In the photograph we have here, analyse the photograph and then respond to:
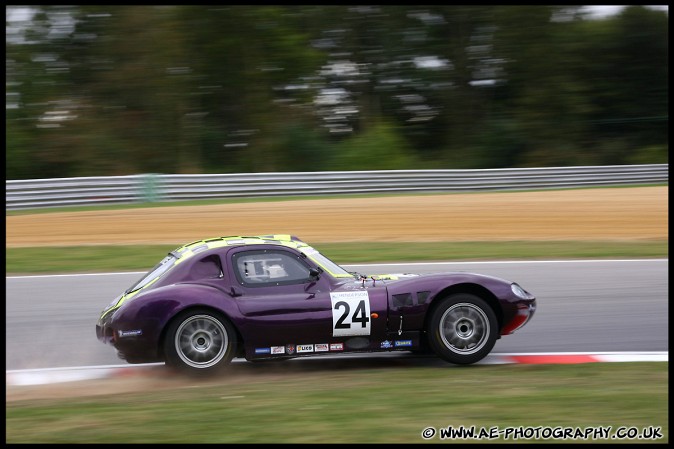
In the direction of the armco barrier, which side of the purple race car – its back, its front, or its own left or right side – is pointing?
left

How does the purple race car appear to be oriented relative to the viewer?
to the viewer's right
